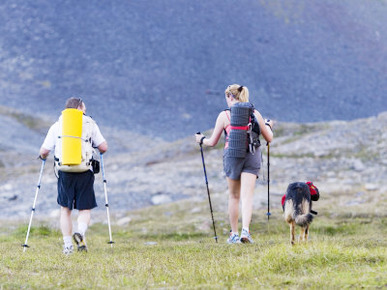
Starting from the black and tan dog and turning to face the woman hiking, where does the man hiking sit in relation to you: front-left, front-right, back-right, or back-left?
front-left

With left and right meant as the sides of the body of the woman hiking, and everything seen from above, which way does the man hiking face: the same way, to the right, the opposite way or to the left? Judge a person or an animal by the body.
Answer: the same way

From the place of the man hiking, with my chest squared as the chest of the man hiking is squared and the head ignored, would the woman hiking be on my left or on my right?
on my right

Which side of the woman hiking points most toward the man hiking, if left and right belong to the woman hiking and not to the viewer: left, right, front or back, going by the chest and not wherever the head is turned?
left

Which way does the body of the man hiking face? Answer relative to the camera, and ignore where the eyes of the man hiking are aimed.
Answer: away from the camera

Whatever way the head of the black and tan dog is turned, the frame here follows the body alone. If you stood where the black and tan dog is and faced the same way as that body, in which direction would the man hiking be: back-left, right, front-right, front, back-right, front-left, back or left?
left

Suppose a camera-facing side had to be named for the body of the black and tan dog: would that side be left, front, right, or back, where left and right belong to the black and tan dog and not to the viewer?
back

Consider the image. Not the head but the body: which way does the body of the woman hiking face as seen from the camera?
away from the camera

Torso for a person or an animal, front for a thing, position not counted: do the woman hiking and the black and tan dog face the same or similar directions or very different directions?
same or similar directions

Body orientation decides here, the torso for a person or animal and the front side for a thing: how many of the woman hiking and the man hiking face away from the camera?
2

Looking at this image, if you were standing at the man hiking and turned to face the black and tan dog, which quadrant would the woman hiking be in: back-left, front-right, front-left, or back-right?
front-left

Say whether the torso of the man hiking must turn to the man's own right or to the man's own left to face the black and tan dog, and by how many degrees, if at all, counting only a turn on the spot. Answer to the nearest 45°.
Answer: approximately 135° to the man's own right

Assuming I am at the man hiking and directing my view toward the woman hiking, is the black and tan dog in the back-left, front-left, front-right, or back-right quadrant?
front-right

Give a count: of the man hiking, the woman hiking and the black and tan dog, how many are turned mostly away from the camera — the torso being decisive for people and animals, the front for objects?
3
